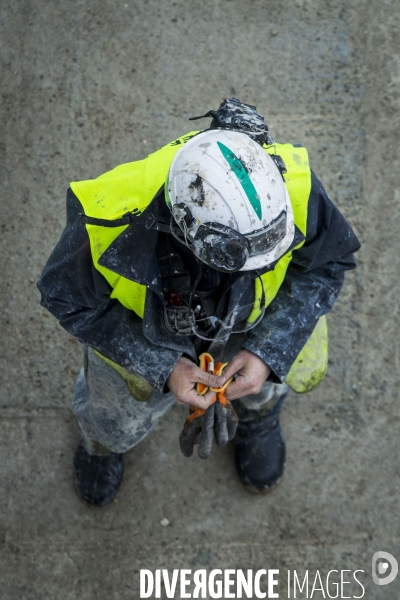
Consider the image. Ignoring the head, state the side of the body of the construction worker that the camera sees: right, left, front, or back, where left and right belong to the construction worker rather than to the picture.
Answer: front
